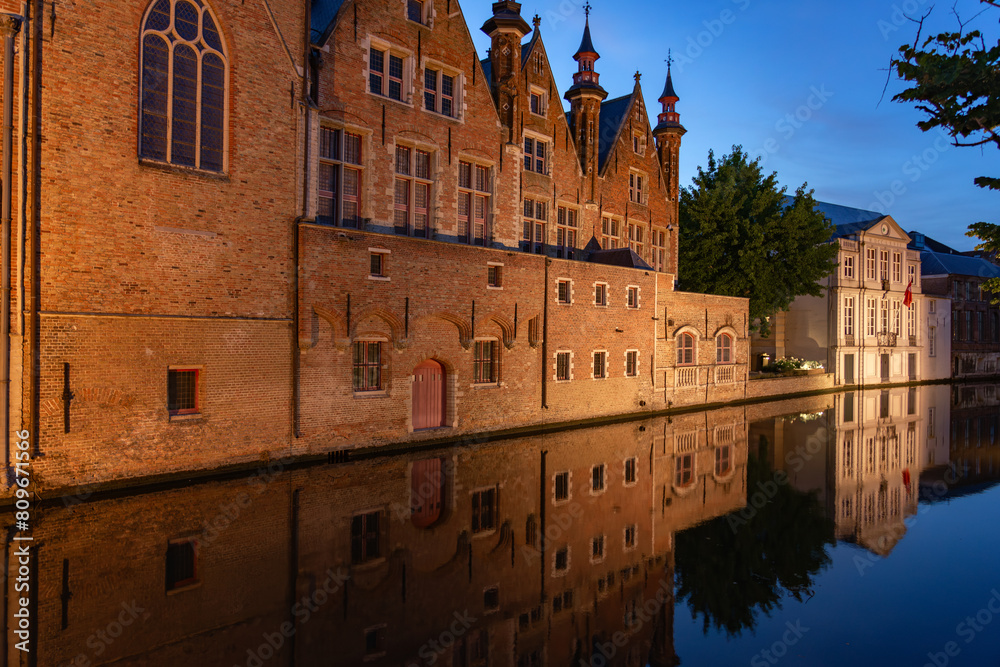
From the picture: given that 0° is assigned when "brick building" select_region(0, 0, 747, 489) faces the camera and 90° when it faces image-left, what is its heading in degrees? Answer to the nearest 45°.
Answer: approximately 315°

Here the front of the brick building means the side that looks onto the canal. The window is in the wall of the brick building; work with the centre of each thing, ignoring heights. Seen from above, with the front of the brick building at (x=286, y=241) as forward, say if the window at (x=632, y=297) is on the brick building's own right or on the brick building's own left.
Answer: on the brick building's own left

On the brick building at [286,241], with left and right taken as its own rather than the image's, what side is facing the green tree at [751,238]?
left
